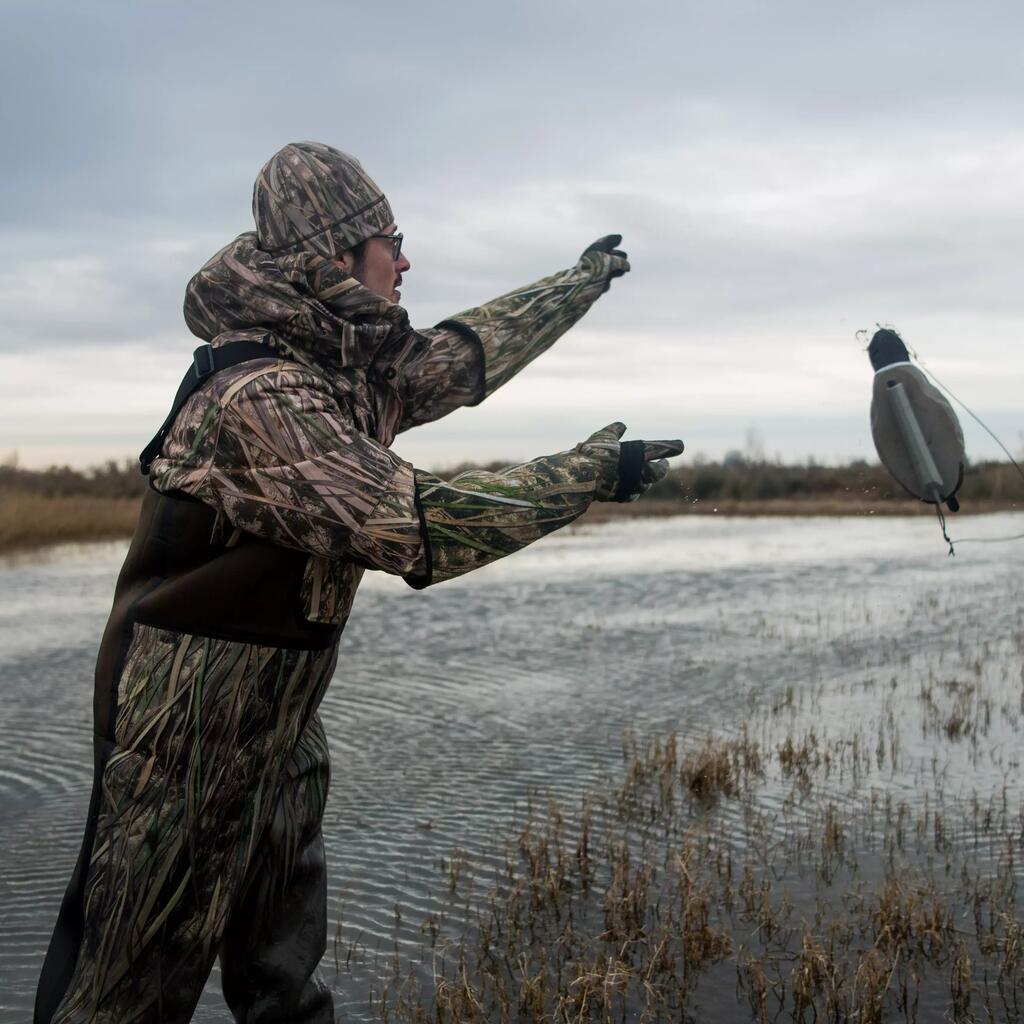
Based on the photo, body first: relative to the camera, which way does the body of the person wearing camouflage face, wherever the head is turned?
to the viewer's right

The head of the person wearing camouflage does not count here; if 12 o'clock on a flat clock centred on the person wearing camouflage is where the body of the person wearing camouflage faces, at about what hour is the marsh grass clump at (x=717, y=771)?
The marsh grass clump is roughly at 10 o'clock from the person wearing camouflage.

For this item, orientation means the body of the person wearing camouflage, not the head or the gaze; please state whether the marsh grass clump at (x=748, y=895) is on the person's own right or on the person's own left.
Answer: on the person's own left

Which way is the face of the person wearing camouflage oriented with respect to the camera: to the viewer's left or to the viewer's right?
to the viewer's right
